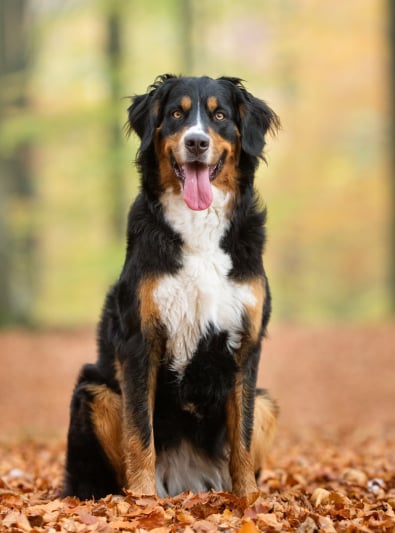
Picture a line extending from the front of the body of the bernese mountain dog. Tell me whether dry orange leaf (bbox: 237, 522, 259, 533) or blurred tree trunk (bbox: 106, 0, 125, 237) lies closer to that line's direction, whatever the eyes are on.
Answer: the dry orange leaf

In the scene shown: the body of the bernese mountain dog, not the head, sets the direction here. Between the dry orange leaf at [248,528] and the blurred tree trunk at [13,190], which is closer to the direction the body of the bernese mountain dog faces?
the dry orange leaf

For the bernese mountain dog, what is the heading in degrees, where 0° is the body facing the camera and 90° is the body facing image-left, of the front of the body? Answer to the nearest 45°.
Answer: approximately 0°

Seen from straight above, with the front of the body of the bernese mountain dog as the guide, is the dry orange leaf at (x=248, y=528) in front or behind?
in front

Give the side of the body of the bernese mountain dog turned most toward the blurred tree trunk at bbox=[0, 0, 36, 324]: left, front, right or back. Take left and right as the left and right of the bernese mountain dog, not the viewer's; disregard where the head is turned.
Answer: back

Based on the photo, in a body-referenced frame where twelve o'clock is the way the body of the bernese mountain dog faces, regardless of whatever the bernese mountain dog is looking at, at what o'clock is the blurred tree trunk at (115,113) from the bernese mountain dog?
The blurred tree trunk is roughly at 6 o'clock from the bernese mountain dog.

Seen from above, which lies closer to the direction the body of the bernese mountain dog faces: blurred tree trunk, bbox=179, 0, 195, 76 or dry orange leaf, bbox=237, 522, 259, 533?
the dry orange leaf

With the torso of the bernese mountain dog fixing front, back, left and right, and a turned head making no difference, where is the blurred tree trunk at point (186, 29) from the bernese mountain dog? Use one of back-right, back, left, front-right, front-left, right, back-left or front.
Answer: back
